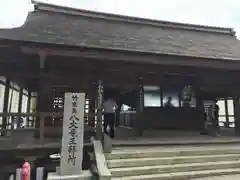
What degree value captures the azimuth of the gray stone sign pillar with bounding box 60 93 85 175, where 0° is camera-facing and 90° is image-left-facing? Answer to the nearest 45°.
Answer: approximately 0°

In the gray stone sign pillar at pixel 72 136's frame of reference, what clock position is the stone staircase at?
The stone staircase is roughly at 9 o'clock from the gray stone sign pillar.

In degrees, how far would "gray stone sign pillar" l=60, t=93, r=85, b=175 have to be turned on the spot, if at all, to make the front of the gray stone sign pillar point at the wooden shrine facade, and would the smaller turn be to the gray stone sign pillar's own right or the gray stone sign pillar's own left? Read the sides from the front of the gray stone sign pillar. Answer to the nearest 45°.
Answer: approximately 180°
